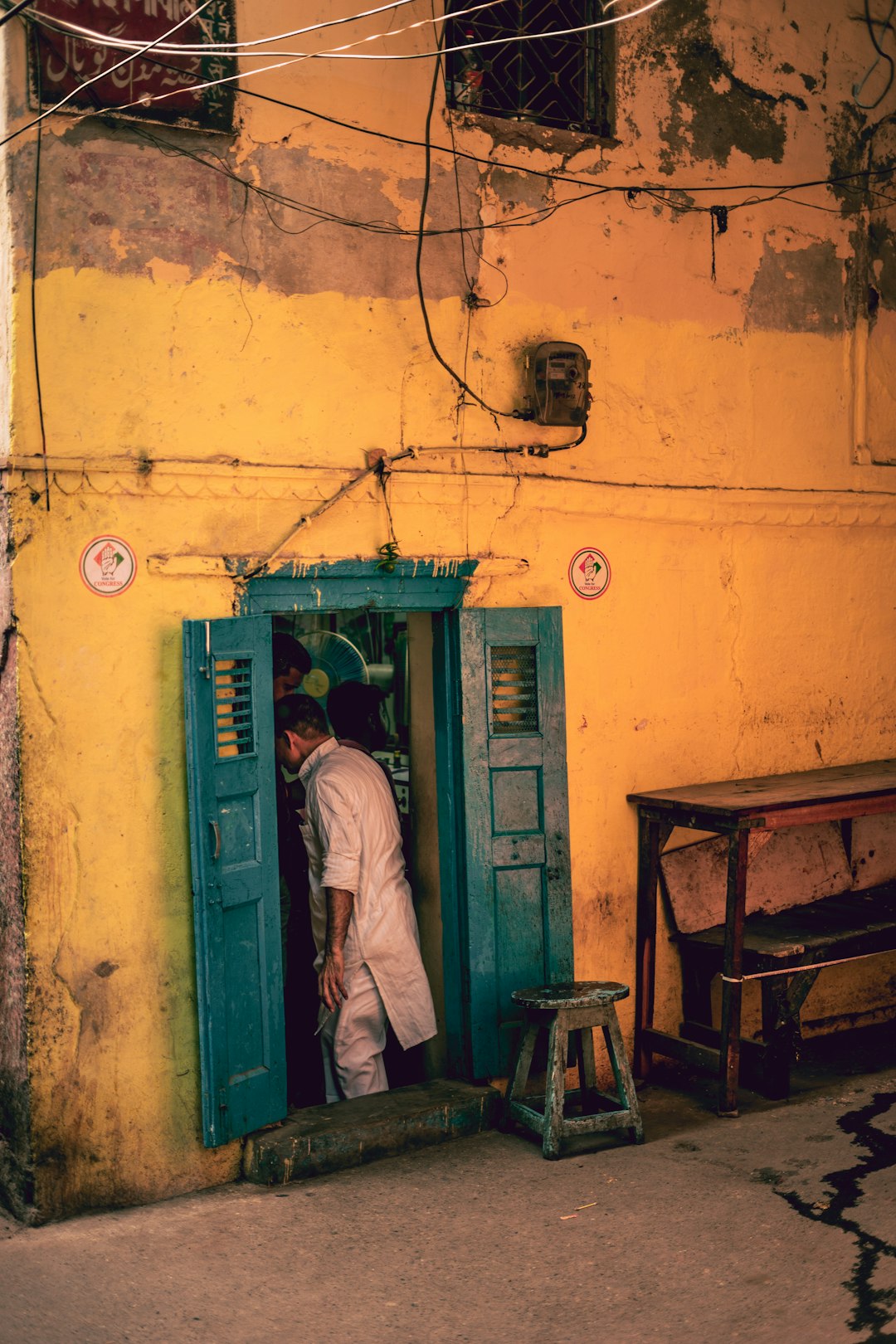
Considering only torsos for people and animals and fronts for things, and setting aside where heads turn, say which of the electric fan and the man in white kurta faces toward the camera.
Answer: the electric fan

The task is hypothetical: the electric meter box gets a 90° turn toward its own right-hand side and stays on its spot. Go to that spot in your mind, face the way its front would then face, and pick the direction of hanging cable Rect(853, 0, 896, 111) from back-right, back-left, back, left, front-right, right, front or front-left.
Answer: back-right

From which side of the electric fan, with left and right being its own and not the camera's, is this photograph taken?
front

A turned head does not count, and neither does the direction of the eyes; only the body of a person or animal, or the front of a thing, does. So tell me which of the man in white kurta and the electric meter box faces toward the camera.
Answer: the electric meter box

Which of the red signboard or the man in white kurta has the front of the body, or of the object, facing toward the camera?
the red signboard

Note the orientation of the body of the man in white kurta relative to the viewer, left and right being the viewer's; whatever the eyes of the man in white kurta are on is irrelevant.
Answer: facing away from the viewer and to the left of the viewer

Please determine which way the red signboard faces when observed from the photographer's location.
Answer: facing the viewer

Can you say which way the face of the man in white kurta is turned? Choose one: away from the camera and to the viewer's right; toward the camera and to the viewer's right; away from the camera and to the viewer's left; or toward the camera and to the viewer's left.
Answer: away from the camera and to the viewer's left

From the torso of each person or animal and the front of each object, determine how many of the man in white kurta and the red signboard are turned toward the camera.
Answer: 1

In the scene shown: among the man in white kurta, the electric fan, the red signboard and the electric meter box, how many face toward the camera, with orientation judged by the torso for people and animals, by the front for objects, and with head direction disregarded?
3

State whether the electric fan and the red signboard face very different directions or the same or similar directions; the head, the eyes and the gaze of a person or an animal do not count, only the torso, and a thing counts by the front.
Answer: same or similar directions
